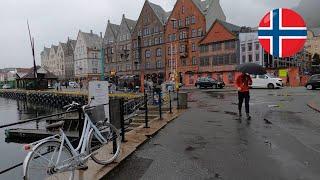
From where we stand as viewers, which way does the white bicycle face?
facing away from the viewer and to the right of the viewer

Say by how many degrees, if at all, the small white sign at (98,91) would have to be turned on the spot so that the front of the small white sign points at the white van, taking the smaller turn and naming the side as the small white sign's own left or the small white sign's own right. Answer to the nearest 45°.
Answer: approximately 135° to the small white sign's own left

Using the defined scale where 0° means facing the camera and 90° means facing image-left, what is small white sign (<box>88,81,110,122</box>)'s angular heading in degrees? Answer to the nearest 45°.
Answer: approximately 0°

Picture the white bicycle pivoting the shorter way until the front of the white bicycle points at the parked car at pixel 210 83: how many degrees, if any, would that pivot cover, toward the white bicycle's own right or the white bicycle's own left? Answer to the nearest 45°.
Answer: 0° — it already faces it
